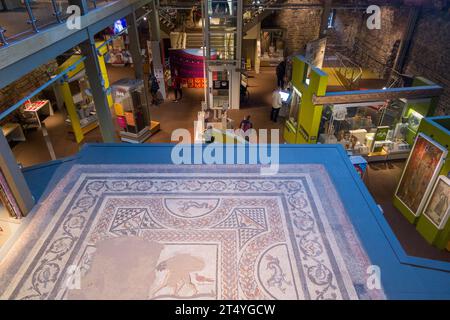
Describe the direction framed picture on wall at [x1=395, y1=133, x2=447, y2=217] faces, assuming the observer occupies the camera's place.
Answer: facing the viewer and to the left of the viewer

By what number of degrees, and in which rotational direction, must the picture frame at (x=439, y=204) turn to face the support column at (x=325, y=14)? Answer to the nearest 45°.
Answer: approximately 90° to its right

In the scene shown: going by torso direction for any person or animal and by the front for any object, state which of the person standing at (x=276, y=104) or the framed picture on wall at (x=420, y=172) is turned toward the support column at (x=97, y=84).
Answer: the framed picture on wall

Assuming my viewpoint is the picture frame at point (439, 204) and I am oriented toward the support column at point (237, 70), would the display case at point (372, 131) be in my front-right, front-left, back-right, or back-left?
front-right

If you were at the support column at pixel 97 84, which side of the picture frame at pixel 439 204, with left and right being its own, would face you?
front

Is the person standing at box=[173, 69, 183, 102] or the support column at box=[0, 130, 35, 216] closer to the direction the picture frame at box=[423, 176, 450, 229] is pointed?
the support column

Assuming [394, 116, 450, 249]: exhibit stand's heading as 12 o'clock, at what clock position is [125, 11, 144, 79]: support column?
The support column is roughly at 1 o'clock from the exhibit stand.

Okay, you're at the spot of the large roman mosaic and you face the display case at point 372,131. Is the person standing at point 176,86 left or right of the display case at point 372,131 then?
left

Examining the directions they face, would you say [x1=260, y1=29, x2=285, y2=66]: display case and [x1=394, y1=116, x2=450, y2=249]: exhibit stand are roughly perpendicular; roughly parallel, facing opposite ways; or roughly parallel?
roughly perpendicular

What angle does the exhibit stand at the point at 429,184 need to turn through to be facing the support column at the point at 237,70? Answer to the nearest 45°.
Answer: approximately 45° to its right

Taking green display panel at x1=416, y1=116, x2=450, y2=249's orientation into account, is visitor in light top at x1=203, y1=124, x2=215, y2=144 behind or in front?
in front

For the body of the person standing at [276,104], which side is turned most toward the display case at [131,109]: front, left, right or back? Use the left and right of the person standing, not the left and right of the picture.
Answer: back

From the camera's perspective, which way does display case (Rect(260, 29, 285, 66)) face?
toward the camera

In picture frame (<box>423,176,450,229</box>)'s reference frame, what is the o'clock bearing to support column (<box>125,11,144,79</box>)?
The support column is roughly at 1 o'clock from the picture frame.
